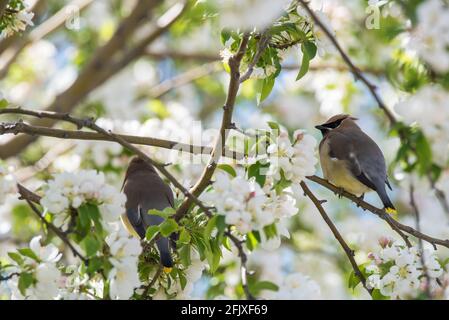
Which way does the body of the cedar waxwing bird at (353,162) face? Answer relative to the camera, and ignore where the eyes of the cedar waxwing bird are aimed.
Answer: to the viewer's left

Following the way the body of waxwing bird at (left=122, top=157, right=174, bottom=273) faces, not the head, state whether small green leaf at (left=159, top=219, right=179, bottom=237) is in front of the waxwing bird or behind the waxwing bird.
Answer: behind

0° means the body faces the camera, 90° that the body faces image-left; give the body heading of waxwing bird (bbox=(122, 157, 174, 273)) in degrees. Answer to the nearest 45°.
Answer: approximately 135°

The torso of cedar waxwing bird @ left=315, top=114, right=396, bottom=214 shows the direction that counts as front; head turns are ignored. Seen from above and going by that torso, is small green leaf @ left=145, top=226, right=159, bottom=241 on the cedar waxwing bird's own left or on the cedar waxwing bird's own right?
on the cedar waxwing bird's own left

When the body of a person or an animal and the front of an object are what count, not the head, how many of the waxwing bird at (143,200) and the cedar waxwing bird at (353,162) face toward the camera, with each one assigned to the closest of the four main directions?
0

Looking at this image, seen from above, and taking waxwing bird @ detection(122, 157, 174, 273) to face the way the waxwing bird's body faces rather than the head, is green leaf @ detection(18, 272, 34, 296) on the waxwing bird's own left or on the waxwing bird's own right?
on the waxwing bird's own left

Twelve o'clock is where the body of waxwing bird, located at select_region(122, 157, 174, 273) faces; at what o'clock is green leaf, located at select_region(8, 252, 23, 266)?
The green leaf is roughly at 8 o'clock from the waxwing bird.
